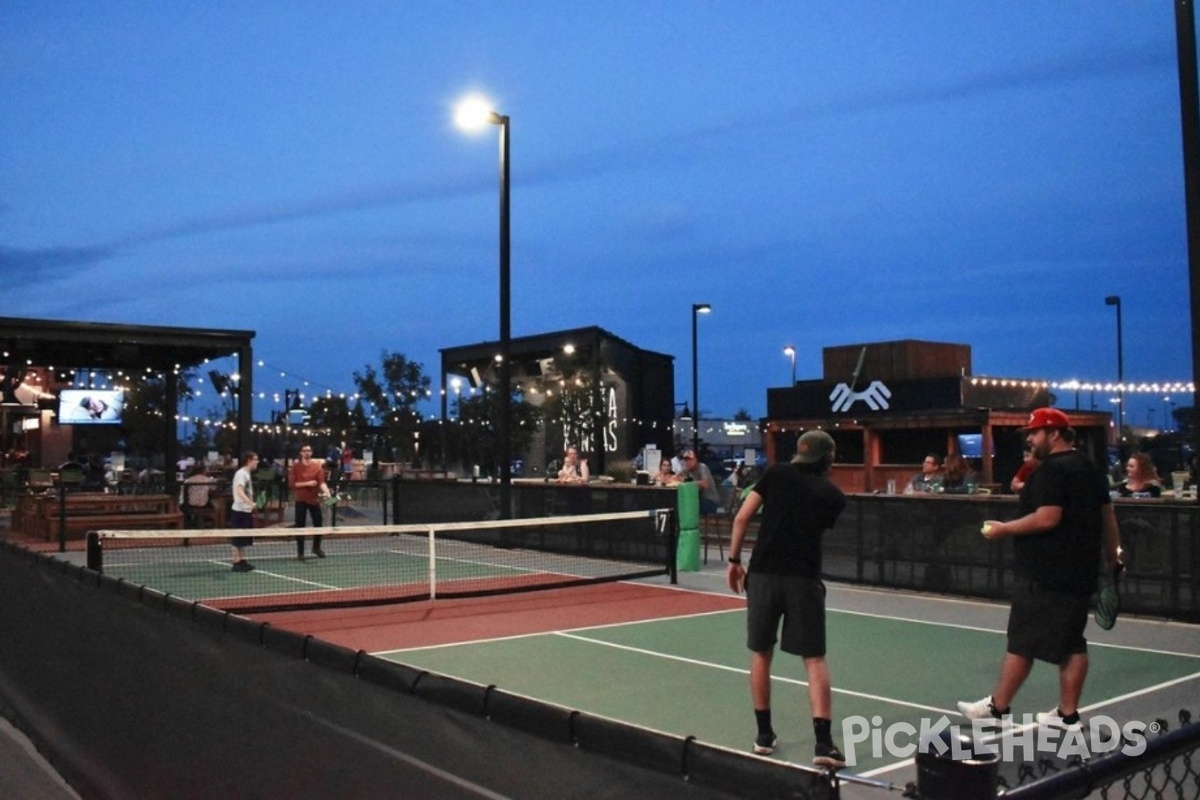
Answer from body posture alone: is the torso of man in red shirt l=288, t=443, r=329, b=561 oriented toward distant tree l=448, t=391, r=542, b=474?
no

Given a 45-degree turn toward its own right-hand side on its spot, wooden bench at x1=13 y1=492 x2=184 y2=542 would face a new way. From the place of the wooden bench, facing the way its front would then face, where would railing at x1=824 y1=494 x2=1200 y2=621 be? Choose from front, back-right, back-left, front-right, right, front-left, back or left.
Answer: left

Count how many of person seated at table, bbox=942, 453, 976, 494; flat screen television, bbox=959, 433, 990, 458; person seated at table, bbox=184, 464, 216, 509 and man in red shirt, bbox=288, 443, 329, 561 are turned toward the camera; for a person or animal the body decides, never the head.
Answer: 3

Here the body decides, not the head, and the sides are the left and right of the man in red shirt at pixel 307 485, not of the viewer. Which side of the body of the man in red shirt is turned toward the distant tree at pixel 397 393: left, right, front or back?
back

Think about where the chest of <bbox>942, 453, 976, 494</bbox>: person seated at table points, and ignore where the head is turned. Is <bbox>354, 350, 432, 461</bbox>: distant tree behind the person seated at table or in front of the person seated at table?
behind

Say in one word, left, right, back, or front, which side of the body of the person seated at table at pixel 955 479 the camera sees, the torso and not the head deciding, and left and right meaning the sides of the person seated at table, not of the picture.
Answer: front

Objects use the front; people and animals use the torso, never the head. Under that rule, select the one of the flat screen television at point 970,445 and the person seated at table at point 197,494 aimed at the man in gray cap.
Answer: the flat screen television

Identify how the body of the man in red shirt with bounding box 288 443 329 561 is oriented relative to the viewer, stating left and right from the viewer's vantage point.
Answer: facing the viewer

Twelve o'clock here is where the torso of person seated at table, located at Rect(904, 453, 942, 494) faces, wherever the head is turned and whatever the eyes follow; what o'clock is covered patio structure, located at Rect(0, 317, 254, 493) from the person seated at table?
The covered patio structure is roughly at 2 o'clock from the person seated at table.

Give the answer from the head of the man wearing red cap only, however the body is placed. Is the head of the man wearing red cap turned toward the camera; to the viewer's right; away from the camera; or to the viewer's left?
to the viewer's left

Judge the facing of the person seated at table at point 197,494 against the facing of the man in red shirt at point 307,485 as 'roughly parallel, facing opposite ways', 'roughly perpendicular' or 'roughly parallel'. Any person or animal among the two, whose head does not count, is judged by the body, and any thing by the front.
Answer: roughly parallel, facing opposite ways

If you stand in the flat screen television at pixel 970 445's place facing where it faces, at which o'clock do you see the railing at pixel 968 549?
The railing is roughly at 12 o'clock from the flat screen television.

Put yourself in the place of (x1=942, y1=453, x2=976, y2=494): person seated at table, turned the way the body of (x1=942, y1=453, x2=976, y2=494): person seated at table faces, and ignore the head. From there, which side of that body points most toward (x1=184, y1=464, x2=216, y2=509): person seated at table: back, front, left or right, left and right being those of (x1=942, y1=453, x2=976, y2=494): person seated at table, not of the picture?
right

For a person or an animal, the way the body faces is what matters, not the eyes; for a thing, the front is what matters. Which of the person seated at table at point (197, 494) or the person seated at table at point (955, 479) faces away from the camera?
the person seated at table at point (197, 494)

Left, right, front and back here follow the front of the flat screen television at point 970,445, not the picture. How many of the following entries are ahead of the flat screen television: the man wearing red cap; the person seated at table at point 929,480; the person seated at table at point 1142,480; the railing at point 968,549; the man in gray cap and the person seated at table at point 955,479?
6
